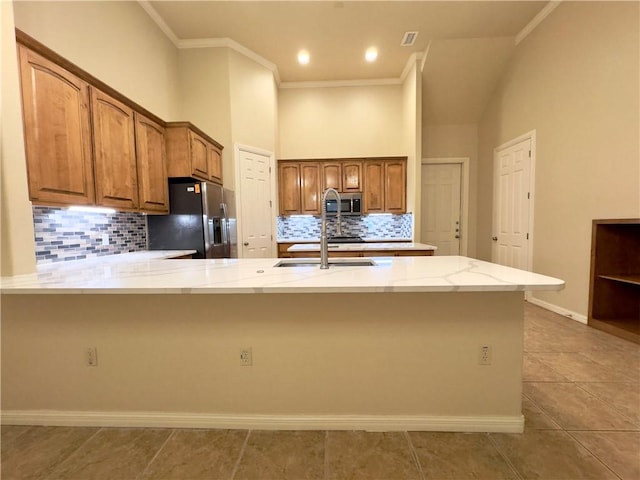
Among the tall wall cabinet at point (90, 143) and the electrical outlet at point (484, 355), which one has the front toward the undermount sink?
the tall wall cabinet

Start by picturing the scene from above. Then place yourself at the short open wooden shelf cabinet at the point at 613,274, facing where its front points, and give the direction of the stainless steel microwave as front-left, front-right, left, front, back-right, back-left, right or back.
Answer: front-right

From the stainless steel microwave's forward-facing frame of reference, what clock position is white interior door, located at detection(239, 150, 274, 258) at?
The white interior door is roughly at 2 o'clock from the stainless steel microwave.

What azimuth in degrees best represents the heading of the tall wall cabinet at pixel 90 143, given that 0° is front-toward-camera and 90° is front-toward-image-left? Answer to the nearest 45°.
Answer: approximately 315°

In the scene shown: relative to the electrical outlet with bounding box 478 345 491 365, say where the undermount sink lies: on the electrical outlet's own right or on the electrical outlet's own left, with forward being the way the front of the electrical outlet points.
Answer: on the electrical outlet's own right

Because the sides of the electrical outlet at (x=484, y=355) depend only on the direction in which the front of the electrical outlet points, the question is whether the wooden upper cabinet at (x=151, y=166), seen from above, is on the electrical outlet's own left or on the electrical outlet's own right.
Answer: on the electrical outlet's own right

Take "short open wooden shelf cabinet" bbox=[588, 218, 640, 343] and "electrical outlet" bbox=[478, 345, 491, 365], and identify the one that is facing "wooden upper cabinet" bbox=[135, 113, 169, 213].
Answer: the short open wooden shelf cabinet

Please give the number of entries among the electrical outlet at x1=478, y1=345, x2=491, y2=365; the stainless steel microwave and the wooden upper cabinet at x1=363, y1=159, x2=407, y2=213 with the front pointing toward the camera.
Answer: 3

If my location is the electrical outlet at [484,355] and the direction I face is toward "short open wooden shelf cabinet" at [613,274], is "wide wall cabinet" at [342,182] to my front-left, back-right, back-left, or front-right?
front-left

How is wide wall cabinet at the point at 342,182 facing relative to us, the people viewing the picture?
facing the viewer

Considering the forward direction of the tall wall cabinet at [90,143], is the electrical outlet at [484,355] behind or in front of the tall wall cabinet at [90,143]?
in front

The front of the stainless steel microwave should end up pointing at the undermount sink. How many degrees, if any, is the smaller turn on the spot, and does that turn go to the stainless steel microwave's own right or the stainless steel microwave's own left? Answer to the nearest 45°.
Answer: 0° — it already faces it

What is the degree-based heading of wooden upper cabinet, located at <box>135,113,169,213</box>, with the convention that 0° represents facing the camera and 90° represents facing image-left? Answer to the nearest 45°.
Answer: approximately 315°

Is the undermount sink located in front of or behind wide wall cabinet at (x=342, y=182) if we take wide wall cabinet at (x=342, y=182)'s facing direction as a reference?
in front

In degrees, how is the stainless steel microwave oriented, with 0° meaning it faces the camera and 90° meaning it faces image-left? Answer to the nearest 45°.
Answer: approximately 0°

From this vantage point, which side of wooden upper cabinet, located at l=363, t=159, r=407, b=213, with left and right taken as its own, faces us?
front

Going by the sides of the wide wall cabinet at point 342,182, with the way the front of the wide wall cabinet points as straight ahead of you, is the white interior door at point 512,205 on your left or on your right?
on your left

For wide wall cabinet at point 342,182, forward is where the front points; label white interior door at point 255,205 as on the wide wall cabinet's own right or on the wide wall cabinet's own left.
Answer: on the wide wall cabinet's own right

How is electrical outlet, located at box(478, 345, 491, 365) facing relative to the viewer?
toward the camera

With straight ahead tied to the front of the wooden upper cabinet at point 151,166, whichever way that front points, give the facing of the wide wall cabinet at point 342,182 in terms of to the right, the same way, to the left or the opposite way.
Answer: to the right

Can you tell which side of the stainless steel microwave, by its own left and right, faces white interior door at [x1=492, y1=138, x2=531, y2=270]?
left

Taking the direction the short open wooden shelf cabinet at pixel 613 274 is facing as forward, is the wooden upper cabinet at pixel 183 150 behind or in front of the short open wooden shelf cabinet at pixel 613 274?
in front
